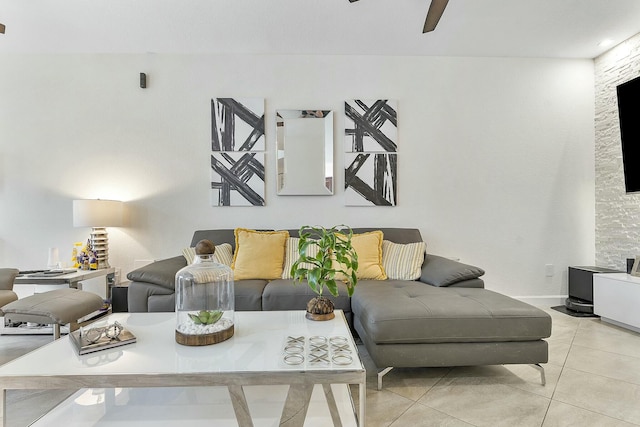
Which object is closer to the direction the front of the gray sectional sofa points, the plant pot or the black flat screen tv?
the plant pot

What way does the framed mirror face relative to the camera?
toward the camera

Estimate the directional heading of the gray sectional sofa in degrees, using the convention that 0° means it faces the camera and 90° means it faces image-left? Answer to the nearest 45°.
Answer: approximately 0°

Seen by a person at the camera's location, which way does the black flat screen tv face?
facing the viewer and to the left of the viewer

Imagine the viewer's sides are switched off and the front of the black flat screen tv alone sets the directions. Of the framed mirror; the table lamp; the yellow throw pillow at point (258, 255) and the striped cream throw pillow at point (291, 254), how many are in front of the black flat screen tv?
4

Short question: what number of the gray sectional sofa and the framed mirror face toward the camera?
2

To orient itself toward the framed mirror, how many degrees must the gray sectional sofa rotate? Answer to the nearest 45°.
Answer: approximately 135° to its right

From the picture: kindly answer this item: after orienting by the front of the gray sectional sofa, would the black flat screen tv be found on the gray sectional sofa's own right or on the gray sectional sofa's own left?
on the gray sectional sofa's own left

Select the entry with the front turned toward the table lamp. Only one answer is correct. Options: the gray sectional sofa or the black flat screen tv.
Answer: the black flat screen tv

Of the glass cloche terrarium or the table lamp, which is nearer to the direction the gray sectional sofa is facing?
the glass cloche terrarium

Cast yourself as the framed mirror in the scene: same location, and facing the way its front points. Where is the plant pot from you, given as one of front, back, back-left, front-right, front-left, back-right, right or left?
front

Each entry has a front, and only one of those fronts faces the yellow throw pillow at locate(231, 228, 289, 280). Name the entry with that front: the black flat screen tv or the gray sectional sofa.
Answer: the black flat screen tv

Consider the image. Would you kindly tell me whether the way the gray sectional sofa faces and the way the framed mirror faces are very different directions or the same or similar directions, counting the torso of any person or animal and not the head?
same or similar directions

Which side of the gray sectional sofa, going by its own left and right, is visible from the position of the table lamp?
right
